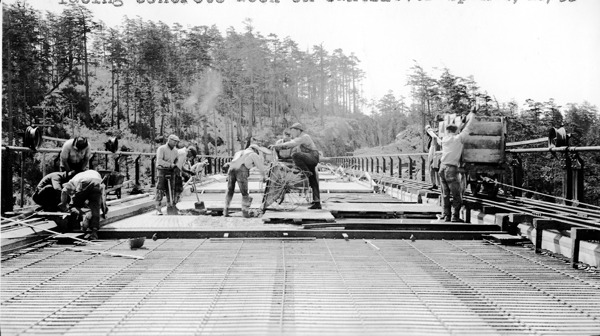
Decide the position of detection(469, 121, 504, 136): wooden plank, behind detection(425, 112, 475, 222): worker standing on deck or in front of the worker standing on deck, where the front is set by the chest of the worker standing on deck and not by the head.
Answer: in front

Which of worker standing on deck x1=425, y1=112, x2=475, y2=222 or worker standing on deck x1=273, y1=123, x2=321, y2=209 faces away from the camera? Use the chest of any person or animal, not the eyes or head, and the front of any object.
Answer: worker standing on deck x1=425, y1=112, x2=475, y2=222

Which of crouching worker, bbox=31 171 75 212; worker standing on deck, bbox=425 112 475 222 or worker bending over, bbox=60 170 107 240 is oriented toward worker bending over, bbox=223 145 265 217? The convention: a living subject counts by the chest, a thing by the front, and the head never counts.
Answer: the crouching worker

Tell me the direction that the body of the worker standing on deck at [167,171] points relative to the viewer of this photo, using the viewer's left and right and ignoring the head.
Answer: facing the viewer and to the right of the viewer

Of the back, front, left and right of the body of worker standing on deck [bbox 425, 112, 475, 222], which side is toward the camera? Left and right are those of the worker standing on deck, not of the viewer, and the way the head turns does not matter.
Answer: back

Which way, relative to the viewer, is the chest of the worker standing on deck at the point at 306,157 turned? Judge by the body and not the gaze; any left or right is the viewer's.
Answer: facing to the left of the viewer

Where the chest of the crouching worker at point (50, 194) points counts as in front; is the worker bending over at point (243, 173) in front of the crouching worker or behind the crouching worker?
in front

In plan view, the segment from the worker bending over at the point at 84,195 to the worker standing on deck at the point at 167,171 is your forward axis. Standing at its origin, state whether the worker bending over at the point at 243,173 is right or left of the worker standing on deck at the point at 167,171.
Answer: right

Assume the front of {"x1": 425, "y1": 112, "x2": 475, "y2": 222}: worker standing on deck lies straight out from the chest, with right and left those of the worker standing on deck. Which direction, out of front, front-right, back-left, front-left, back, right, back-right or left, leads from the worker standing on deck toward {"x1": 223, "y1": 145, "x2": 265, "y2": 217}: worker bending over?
left

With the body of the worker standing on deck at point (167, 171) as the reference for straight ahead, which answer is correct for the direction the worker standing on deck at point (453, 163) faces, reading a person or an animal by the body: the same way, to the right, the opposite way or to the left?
to the left
